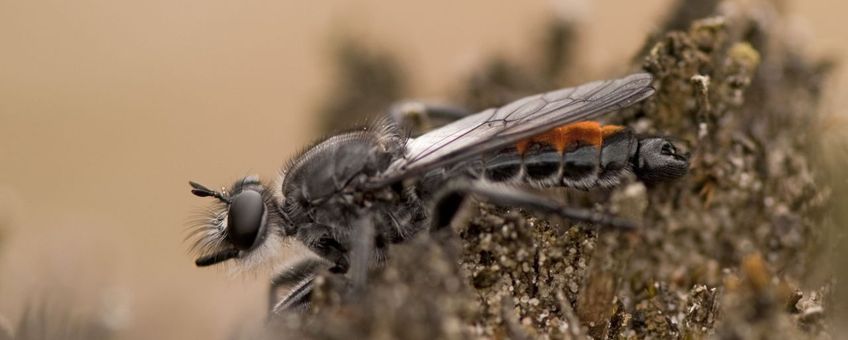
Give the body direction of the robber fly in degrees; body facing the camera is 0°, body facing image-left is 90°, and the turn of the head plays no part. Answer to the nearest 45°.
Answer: approximately 90°
